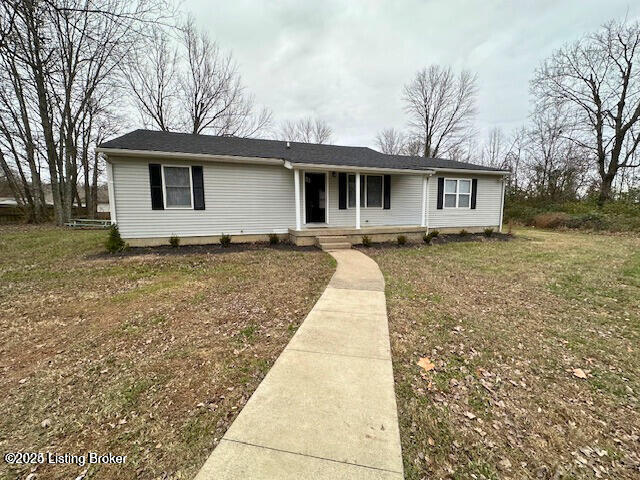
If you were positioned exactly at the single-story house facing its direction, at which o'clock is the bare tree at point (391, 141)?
The bare tree is roughly at 7 o'clock from the single-story house.

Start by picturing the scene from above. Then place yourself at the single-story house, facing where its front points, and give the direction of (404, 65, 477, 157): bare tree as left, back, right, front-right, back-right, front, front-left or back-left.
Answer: back-left

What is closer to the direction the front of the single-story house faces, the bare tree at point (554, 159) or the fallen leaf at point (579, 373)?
the fallen leaf

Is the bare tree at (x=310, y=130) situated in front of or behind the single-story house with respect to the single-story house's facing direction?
behind

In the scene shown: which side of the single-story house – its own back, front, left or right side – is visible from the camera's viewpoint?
front

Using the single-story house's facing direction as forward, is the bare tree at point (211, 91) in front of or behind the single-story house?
behind

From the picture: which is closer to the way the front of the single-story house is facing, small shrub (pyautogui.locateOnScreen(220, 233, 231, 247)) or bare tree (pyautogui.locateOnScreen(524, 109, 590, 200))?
the small shrub

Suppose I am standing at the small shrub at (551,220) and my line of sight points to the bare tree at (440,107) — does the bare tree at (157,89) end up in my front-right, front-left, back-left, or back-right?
front-left

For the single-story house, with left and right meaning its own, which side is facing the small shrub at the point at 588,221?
left

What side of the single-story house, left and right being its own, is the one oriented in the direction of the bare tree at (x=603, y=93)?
left

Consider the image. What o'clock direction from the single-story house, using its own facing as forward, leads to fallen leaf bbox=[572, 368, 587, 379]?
The fallen leaf is roughly at 11 o'clock from the single-story house.

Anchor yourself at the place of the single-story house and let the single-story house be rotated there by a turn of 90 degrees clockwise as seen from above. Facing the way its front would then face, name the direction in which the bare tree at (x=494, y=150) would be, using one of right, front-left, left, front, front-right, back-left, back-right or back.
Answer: back-right

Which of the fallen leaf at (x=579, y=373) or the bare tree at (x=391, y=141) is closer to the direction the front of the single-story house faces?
the fallen leaf

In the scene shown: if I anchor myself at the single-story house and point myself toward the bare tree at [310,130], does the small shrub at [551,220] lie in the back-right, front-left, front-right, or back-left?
front-right
